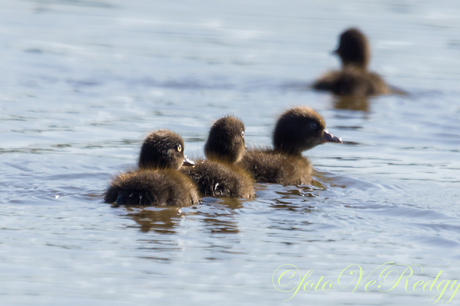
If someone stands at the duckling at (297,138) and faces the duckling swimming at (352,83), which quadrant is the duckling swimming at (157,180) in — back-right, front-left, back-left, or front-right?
back-left

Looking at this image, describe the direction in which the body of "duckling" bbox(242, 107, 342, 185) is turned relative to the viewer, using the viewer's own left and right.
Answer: facing to the right of the viewer

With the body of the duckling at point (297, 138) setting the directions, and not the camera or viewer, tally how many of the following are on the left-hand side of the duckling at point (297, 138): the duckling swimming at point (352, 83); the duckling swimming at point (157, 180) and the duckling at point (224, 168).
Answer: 1

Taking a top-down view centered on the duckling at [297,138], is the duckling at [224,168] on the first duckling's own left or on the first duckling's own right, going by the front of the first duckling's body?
on the first duckling's own right

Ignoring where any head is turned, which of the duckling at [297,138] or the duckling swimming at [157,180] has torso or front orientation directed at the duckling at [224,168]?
the duckling swimming

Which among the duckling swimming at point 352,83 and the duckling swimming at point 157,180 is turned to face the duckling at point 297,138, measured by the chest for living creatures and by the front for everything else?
the duckling swimming at point 157,180

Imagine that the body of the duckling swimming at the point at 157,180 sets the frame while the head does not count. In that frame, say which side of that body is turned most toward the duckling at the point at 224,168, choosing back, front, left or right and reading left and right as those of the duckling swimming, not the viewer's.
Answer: front

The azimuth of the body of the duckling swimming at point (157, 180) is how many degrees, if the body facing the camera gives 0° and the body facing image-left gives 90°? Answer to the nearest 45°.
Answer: approximately 225°
